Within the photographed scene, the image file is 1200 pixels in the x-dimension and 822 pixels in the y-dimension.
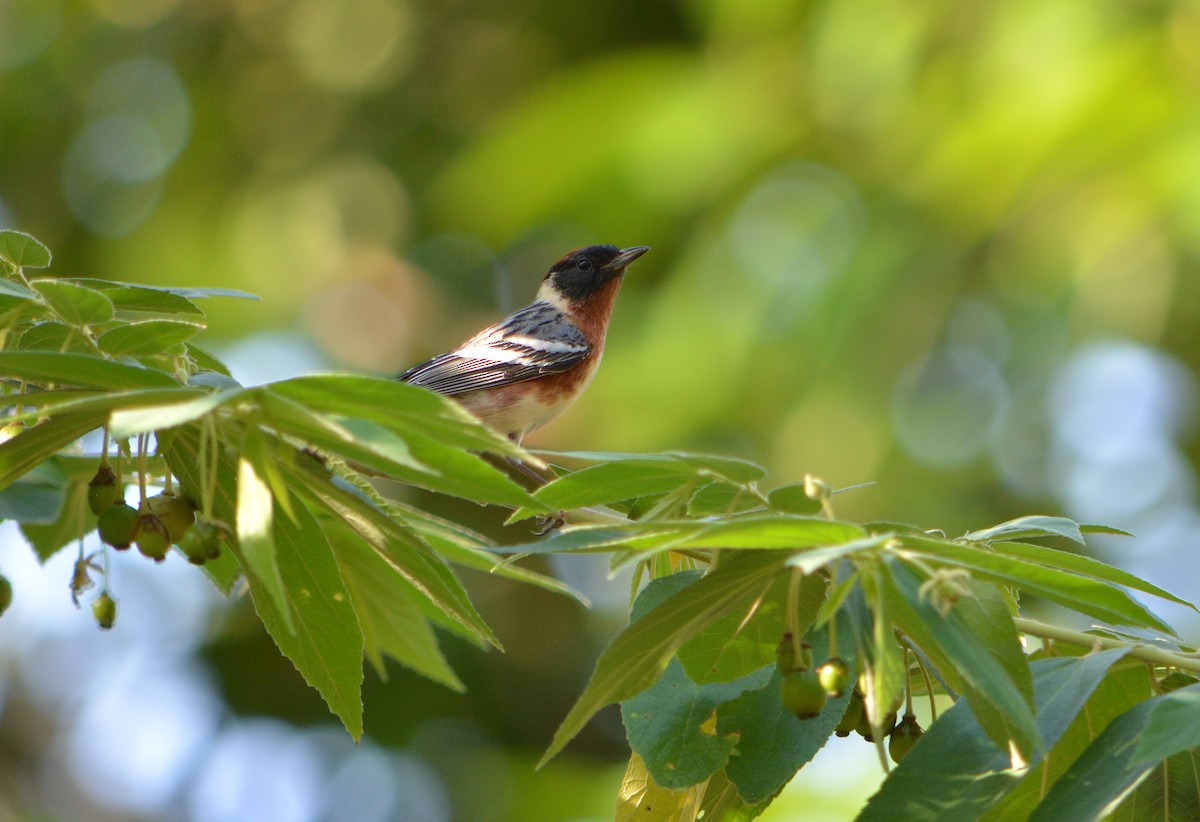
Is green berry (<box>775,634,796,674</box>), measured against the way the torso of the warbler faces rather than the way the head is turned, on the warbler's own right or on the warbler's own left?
on the warbler's own right

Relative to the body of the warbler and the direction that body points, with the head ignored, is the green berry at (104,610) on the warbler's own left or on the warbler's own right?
on the warbler's own right

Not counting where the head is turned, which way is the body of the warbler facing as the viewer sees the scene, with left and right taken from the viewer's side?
facing to the right of the viewer

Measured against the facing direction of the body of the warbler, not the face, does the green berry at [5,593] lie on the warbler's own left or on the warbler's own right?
on the warbler's own right
